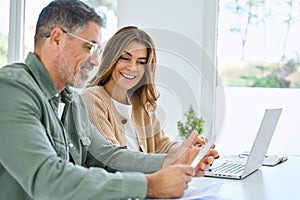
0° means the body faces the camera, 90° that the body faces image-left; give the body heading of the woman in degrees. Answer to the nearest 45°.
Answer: approximately 315°

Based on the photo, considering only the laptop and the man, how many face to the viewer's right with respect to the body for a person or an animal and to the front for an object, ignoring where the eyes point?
1

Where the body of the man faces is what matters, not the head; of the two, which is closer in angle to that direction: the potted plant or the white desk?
the white desk

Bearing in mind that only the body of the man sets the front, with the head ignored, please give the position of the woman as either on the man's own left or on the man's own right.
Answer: on the man's own left

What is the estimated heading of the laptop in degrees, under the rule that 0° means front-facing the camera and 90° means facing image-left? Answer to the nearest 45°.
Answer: approximately 135°

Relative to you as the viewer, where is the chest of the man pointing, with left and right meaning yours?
facing to the right of the viewer

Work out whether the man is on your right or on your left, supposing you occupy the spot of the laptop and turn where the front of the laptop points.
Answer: on your left
